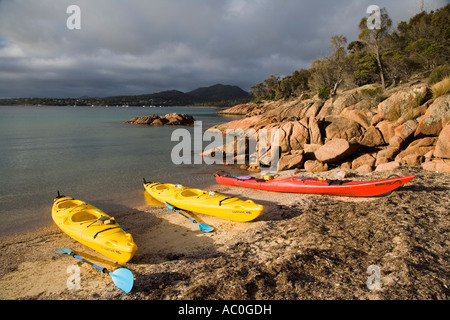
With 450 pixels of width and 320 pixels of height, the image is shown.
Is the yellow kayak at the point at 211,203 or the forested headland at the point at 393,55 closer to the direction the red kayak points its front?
the forested headland

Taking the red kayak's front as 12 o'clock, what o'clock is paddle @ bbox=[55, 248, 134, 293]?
The paddle is roughly at 4 o'clock from the red kayak.

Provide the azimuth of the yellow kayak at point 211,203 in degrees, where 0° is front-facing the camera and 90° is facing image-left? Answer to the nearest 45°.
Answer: approximately 315°

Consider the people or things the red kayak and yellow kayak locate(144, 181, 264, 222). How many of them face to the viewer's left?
0

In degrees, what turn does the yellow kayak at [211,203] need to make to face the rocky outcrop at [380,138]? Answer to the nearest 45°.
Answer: approximately 90° to its left

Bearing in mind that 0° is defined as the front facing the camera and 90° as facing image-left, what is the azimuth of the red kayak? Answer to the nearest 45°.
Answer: approximately 270°

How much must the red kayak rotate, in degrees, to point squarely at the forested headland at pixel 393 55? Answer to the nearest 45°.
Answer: approximately 90° to its left

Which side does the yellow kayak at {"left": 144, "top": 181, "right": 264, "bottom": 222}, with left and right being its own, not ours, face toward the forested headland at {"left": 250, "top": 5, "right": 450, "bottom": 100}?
left
